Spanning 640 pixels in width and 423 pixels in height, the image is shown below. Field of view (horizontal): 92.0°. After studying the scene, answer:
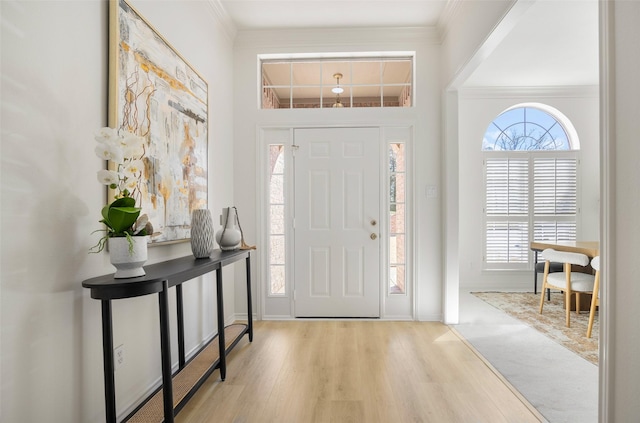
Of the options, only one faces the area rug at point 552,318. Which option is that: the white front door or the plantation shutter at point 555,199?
the plantation shutter

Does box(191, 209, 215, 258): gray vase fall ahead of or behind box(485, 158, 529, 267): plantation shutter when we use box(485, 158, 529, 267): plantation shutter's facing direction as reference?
ahead

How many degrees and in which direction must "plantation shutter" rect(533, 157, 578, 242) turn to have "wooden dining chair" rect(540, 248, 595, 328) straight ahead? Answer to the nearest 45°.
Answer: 0° — it already faces it

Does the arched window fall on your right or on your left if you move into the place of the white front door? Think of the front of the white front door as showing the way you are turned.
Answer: on your left

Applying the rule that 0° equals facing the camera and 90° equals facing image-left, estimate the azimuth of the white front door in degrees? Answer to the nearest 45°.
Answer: approximately 0°

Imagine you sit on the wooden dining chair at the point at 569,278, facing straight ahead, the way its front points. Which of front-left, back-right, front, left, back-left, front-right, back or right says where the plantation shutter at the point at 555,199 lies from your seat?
front-left

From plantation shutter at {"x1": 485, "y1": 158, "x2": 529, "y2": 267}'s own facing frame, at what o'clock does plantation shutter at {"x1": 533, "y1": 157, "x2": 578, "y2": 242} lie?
plantation shutter at {"x1": 533, "y1": 157, "x2": 578, "y2": 242} is roughly at 8 o'clock from plantation shutter at {"x1": 485, "y1": 158, "x2": 529, "y2": 267}.

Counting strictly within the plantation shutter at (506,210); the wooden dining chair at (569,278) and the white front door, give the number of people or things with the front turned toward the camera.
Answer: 2

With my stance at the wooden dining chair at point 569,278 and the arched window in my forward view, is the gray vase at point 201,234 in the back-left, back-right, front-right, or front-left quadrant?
back-left

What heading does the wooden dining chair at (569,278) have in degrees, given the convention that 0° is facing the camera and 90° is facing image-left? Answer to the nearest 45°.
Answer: approximately 225°

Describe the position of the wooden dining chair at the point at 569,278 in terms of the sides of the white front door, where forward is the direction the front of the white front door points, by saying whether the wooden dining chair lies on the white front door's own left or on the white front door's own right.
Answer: on the white front door's own left
